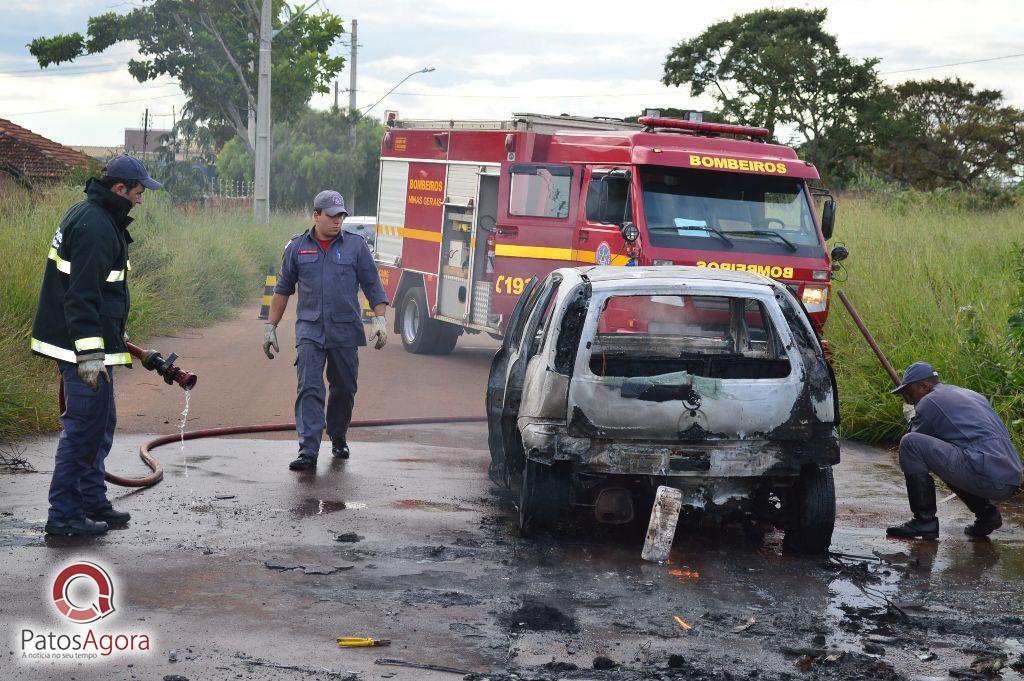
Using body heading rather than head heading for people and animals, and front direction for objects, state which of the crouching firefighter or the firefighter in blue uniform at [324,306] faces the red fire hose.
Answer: the crouching firefighter

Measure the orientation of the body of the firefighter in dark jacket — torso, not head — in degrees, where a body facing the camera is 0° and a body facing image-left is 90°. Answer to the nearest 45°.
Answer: approximately 270°

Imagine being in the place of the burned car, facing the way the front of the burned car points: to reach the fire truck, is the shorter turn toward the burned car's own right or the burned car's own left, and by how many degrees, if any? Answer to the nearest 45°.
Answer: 0° — it already faces it

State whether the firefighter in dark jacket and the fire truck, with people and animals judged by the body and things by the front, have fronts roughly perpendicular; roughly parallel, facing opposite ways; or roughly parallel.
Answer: roughly perpendicular

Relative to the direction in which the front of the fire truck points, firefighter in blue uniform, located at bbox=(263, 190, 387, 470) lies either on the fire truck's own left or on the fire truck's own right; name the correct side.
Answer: on the fire truck's own right

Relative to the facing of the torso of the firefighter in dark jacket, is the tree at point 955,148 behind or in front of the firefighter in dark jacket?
in front

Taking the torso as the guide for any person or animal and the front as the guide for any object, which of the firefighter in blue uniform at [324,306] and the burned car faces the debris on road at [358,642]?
the firefighter in blue uniform

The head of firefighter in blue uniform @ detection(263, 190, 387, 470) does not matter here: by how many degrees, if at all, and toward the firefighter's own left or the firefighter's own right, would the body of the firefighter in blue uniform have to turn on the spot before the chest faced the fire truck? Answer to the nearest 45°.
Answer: approximately 135° to the firefighter's own left

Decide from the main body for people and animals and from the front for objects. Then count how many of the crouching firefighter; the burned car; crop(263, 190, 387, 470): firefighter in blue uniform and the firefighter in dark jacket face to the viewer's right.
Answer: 1

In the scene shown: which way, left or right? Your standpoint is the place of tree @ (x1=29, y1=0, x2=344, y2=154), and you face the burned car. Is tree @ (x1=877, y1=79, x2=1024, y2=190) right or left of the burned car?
left

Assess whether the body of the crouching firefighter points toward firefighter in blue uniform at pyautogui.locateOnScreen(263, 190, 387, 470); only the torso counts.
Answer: yes

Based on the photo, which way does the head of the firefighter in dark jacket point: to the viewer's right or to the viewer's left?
to the viewer's right

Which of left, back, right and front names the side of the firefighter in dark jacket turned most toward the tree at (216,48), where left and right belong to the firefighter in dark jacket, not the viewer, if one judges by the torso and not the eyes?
left

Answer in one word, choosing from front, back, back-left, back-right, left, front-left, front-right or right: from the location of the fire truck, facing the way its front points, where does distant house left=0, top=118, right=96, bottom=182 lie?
back

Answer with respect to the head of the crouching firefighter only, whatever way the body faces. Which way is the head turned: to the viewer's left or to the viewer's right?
to the viewer's left

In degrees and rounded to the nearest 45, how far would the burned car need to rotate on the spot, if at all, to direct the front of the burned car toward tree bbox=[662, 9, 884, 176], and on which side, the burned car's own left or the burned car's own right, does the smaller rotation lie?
0° — it already faces it

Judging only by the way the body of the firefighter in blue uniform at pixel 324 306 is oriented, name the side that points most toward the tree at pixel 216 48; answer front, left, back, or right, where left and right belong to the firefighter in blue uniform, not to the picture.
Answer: back

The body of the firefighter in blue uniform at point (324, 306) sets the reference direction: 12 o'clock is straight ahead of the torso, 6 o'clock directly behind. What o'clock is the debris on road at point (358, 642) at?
The debris on road is roughly at 12 o'clock from the firefighter in blue uniform.

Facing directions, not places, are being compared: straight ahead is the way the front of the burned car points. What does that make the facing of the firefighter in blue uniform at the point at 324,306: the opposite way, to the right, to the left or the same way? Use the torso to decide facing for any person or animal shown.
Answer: the opposite way

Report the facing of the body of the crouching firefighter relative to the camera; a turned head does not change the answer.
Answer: to the viewer's left

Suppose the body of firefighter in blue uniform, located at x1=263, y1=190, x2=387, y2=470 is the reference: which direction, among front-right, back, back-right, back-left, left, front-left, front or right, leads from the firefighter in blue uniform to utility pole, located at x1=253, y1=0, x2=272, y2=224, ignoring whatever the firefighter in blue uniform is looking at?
back
